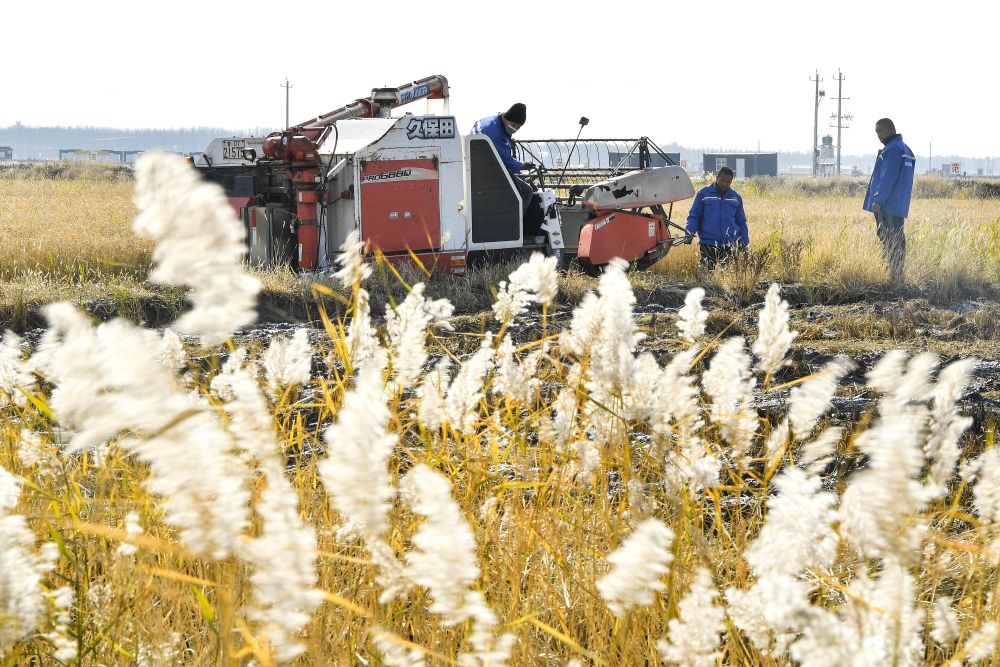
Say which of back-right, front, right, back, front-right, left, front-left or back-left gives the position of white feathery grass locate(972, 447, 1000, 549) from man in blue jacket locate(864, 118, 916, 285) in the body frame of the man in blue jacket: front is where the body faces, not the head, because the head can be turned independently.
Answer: left

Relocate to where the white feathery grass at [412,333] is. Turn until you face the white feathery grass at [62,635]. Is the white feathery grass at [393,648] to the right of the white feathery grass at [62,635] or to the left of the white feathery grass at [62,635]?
left

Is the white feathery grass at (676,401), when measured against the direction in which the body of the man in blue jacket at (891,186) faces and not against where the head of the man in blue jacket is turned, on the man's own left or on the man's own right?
on the man's own left

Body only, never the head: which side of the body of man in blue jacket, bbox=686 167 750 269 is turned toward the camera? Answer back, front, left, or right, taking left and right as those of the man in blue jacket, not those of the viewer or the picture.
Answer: front

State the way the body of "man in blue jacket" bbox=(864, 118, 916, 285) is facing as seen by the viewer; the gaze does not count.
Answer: to the viewer's left

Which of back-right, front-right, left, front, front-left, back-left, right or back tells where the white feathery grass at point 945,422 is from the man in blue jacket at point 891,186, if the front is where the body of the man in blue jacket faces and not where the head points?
left

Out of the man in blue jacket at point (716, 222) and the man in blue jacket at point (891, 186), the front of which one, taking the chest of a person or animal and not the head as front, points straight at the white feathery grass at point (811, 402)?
the man in blue jacket at point (716, 222)

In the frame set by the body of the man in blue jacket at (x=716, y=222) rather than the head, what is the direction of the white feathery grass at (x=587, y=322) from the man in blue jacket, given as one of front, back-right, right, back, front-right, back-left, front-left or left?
front

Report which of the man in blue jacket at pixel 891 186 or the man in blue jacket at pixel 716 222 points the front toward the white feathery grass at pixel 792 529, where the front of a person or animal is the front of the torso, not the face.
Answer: the man in blue jacket at pixel 716 222

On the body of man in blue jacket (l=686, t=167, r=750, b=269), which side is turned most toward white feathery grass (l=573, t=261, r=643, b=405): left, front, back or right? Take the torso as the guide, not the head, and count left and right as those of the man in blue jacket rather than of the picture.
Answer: front

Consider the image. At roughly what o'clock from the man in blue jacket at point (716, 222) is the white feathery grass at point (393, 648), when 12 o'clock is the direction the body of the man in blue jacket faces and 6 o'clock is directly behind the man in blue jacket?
The white feathery grass is roughly at 12 o'clock from the man in blue jacket.

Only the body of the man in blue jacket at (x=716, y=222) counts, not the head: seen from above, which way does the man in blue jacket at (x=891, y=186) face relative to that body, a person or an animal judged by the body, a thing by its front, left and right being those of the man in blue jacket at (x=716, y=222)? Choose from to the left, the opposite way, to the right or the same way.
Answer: to the right

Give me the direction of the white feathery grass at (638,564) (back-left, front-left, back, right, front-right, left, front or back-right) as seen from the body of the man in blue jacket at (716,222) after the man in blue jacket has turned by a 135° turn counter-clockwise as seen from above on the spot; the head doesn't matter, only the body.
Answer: back-right
